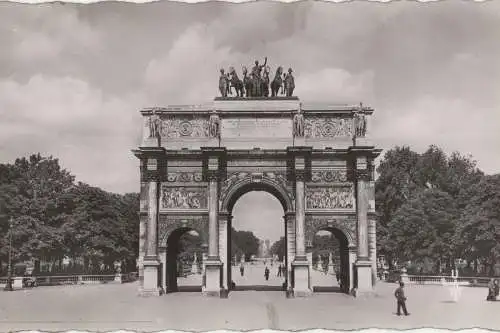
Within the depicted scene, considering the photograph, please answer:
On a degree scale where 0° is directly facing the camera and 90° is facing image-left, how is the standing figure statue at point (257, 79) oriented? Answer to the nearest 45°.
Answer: approximately 0°

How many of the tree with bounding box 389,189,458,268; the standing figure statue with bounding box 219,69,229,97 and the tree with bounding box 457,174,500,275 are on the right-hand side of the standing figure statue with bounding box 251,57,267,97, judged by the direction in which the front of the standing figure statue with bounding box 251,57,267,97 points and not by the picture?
1

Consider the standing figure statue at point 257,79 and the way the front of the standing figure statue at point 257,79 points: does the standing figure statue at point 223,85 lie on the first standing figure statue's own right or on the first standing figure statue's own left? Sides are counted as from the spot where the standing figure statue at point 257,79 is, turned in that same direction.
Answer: on the first standing figure statue's own right

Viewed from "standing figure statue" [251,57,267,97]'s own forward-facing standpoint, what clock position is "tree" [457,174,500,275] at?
The tree is roughly at 8 o'clock from the standing figure statue.
